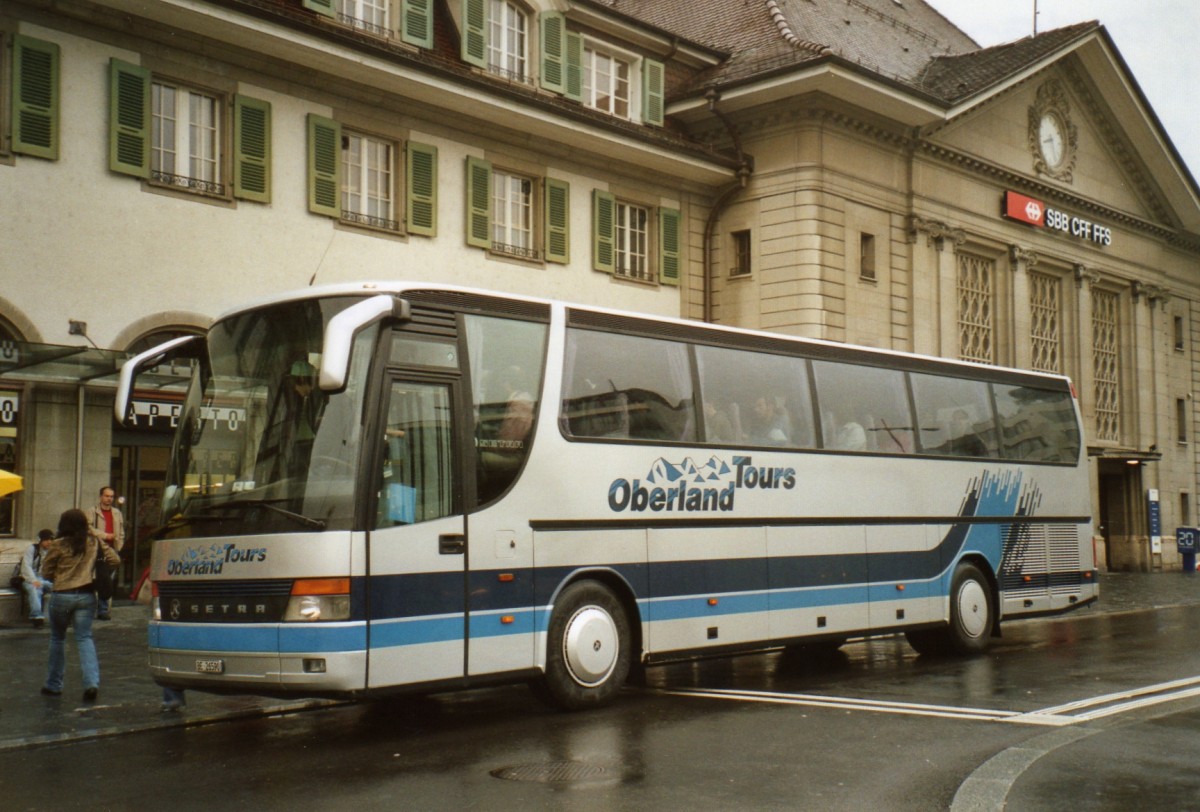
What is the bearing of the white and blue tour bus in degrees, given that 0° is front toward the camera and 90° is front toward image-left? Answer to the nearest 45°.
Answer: approximately 45°

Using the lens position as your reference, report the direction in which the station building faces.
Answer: facing the viewer and to the right of the viewer

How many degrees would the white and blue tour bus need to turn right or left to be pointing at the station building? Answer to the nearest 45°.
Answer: approximately 135° to its right

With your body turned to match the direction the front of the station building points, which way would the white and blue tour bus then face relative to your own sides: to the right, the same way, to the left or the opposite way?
to the right

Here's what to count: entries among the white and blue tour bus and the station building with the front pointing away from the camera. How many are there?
0

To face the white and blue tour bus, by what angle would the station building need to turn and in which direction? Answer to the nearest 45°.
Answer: approximately 45° to its right
